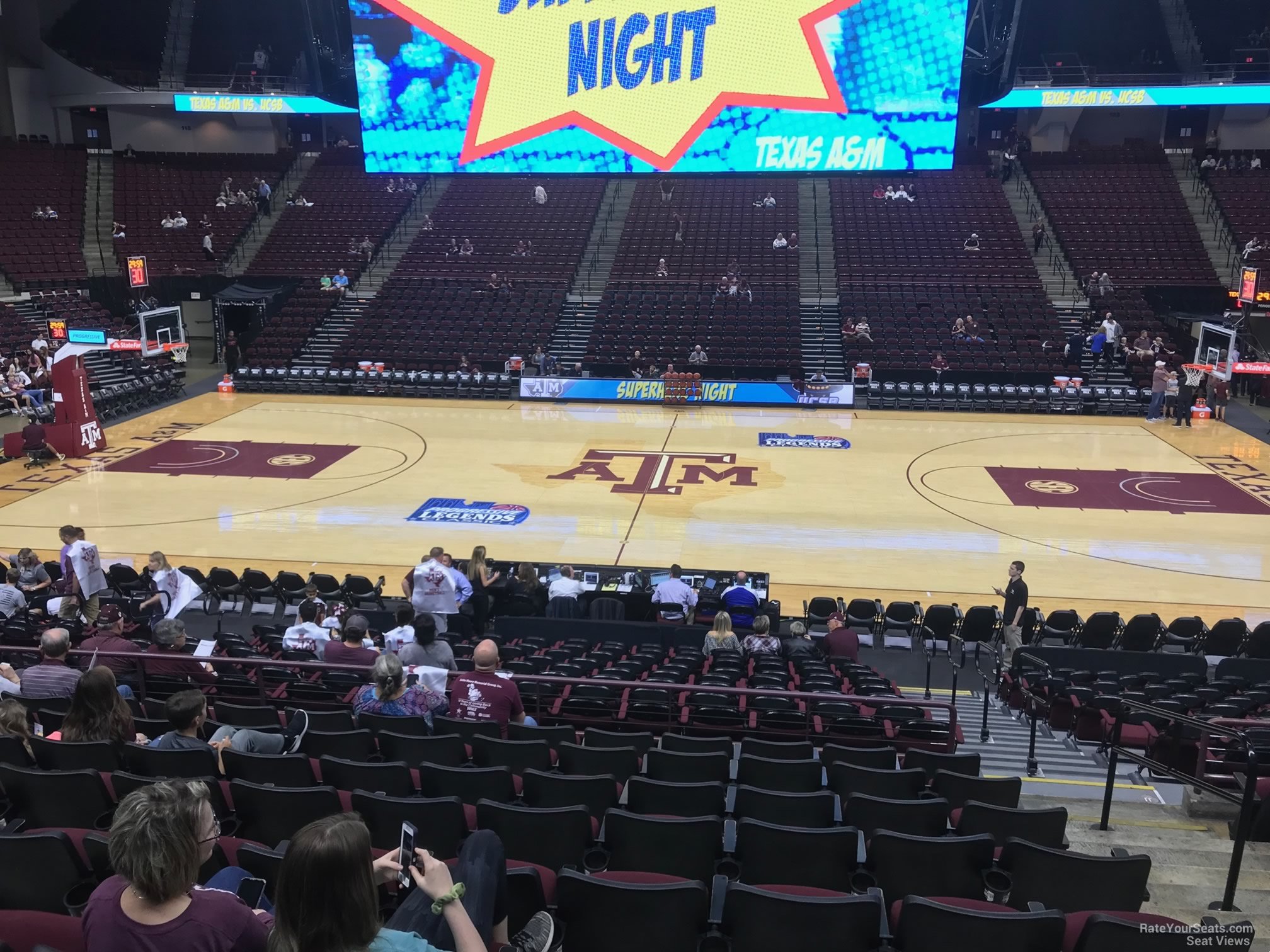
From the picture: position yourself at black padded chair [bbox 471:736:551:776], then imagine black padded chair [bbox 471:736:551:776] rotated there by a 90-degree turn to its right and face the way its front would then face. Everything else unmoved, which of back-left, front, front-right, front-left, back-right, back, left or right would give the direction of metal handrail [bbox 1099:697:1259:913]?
front

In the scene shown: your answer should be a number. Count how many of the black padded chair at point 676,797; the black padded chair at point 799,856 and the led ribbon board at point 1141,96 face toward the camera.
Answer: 1

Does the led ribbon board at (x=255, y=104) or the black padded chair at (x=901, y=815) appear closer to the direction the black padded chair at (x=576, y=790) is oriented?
the led ribbon board

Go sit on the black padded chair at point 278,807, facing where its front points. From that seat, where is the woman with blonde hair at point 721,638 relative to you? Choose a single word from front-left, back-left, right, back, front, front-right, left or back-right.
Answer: front-right

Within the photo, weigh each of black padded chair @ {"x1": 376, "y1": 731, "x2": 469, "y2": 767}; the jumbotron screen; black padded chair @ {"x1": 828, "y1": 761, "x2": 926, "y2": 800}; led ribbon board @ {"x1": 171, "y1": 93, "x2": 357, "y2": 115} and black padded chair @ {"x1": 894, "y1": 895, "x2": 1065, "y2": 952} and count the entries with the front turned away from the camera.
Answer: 3

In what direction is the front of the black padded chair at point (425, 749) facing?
away from the camera

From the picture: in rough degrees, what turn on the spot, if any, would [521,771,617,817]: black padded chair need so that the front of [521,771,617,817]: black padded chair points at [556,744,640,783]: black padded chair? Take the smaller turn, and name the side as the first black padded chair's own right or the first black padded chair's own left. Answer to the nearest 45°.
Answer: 0° — it already faces it

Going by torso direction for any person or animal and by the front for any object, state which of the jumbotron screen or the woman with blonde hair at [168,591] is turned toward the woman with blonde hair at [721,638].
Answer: the jumbotron screen

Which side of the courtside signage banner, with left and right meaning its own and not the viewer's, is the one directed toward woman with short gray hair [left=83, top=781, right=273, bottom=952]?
front

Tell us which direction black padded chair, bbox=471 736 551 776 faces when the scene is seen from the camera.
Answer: facing away from the viewer

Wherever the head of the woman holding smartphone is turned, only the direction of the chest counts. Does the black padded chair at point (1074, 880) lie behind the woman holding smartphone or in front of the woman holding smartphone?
in front

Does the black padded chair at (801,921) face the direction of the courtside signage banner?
yes

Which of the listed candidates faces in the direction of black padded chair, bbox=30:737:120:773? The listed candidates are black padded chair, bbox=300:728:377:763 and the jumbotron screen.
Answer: the jumbotron screen

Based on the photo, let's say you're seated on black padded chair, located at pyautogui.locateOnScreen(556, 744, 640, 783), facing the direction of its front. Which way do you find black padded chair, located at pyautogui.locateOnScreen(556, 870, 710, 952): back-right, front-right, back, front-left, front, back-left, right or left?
back

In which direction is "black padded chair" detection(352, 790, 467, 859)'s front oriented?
away from the camera

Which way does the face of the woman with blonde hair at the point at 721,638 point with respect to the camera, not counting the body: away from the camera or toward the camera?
away from the camera

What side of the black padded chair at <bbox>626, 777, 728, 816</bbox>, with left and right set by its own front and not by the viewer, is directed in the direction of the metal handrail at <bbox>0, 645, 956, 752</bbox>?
front

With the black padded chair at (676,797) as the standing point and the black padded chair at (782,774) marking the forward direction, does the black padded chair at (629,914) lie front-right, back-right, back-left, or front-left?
back-right

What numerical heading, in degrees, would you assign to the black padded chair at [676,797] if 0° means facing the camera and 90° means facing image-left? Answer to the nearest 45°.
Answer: approximately 180°

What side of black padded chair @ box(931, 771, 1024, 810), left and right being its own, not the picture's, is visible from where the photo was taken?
back
